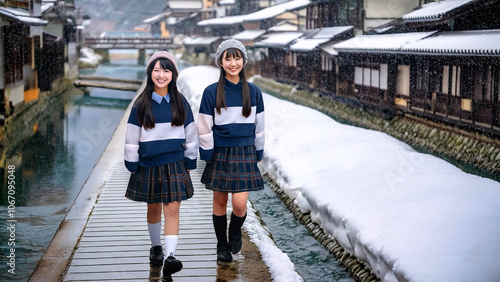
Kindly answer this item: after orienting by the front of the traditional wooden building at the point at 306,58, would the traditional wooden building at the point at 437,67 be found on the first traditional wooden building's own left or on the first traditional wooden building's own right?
on the first traditional wooden building's own left

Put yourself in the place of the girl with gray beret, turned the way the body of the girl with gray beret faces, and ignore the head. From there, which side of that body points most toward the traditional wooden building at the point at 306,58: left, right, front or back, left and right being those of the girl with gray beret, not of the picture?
back

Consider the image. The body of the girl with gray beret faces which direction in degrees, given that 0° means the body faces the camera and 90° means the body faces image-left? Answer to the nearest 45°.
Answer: approximately 0°

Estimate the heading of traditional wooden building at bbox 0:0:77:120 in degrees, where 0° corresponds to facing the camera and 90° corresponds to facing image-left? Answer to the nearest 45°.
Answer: approximately 315°

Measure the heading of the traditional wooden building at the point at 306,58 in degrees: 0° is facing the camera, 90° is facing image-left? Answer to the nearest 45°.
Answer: approximately 45°

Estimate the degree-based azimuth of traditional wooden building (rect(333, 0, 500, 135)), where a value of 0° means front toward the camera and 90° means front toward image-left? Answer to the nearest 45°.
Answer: approximately 45°

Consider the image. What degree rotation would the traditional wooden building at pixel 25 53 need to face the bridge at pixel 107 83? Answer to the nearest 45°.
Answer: approximately 45° to its left

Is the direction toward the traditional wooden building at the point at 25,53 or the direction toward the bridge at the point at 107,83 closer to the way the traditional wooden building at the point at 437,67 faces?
the traditional wooden building

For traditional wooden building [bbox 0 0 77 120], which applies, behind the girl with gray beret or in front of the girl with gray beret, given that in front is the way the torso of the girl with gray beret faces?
behind

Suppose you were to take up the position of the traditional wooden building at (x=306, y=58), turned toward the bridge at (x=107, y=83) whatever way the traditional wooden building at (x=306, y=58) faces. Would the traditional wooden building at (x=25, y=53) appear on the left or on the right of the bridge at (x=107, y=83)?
left
